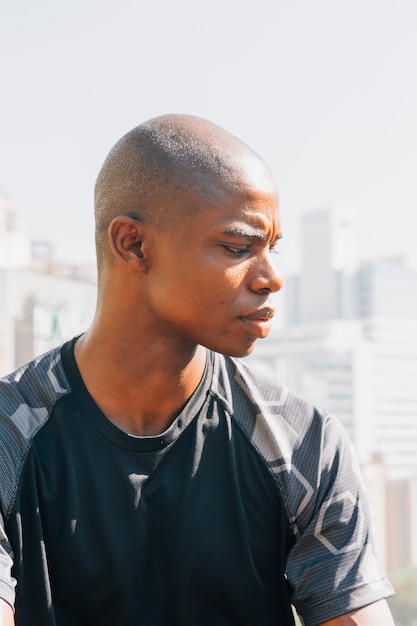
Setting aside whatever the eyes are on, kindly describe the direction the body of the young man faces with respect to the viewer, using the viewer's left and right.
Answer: facing the viewer
